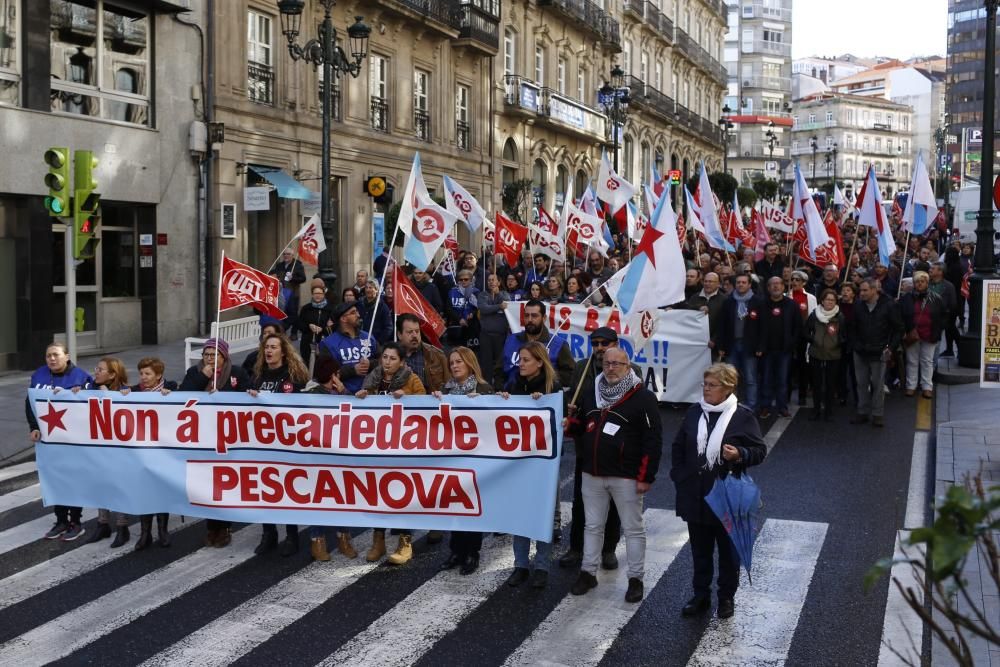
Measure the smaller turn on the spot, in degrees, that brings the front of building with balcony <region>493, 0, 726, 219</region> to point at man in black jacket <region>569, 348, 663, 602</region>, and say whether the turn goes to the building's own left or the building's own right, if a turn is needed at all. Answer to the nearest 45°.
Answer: approximately 45° to the building's own right

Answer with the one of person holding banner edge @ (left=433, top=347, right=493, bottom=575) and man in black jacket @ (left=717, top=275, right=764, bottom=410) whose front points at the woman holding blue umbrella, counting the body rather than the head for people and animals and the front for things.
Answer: the man in black jacket

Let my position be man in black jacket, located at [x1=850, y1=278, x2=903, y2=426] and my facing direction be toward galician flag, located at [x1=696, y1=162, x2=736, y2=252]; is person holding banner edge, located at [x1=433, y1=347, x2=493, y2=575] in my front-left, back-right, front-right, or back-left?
back-left

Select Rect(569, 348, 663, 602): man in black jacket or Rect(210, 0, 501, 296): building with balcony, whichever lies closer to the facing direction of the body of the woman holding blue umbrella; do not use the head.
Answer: the man in black jacket

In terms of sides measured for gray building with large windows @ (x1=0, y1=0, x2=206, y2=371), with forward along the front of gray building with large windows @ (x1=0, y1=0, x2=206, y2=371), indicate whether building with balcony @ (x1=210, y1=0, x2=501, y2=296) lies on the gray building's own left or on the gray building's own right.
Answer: on the gray building's own left

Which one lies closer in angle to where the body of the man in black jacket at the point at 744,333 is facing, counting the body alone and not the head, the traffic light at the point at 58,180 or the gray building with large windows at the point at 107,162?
the traffic light

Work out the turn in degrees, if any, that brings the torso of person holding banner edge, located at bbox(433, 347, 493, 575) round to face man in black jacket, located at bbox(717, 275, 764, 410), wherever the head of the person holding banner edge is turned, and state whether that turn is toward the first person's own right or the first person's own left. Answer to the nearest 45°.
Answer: approximately 180°

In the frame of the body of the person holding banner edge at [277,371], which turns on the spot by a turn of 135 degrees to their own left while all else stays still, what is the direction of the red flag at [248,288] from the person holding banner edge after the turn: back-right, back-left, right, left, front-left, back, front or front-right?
left

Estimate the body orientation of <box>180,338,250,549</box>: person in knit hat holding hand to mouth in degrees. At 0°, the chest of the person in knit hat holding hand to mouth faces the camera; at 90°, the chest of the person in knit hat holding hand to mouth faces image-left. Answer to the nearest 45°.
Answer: approximately 0°

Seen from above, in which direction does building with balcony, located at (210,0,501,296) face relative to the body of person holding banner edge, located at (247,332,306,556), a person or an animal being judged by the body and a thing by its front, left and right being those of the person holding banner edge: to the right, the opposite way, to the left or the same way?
to the left

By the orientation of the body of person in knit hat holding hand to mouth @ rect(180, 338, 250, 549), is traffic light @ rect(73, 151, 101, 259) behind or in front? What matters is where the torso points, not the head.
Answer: behind

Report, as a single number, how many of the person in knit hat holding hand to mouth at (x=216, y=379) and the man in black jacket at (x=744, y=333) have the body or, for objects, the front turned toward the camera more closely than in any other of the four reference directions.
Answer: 2
